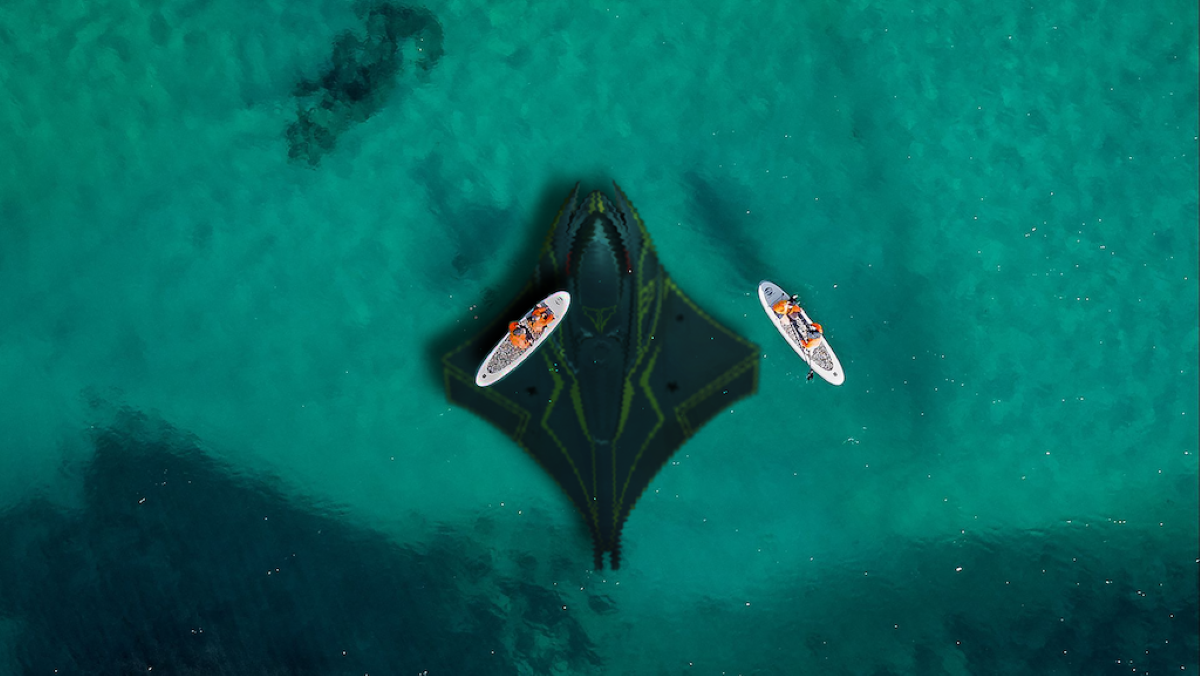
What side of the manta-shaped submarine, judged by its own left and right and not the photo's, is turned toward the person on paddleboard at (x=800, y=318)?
right

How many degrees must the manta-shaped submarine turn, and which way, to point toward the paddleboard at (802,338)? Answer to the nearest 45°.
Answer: approximately 90° to its right

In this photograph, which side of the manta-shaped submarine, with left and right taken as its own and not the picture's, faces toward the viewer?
back
